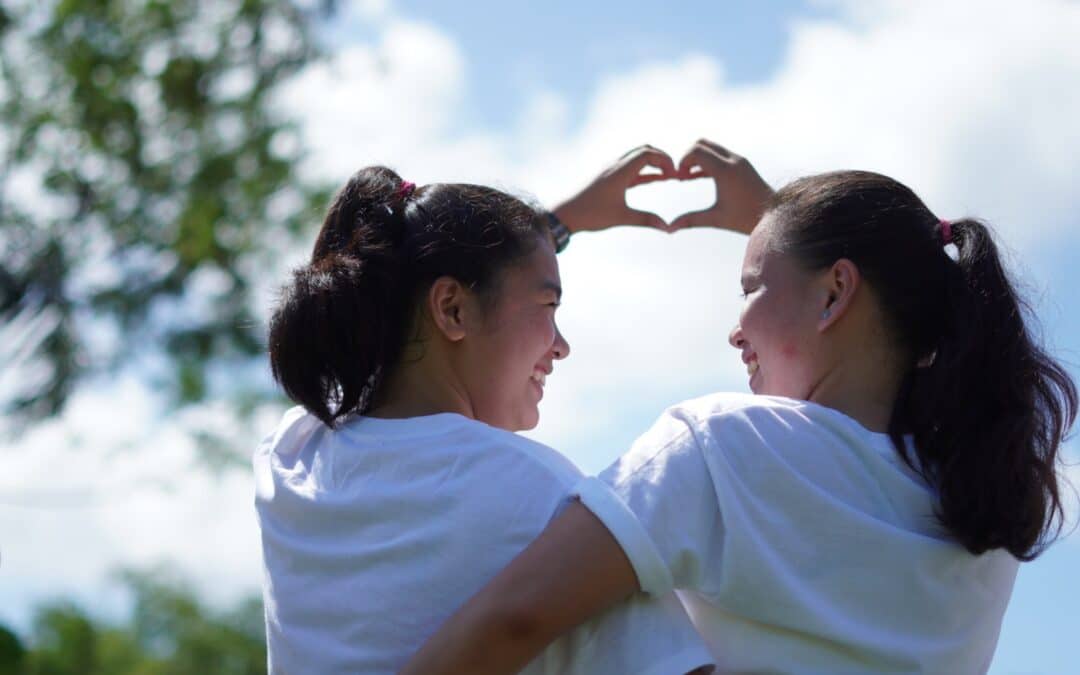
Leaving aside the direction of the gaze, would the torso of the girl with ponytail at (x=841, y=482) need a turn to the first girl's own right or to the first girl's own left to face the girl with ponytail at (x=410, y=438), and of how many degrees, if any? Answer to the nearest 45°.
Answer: approximately 45° to the first girl's own left

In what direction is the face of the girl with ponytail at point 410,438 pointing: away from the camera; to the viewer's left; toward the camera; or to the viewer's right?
to the viewer's right

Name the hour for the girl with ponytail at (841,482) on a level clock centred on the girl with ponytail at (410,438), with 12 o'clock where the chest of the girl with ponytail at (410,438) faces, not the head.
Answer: the girl with ponytail at (841,482) is roughly at 2 o'clock from the girl with ponytail at (410,438).

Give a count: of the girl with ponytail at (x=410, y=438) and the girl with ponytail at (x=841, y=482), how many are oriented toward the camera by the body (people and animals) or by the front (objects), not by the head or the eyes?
0

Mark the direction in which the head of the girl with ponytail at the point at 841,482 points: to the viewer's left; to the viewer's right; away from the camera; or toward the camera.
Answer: to the viewer's left

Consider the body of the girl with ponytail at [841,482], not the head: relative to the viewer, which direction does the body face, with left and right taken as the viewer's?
facing away from the viewer and to the left of the viewer

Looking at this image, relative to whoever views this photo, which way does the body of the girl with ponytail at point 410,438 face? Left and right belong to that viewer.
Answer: facing away from the viewer and to the right of the viewer
